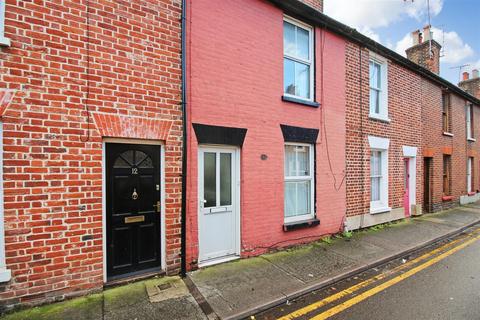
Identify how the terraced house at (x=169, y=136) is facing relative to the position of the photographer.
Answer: facing the viewer and to the right of the viewer
